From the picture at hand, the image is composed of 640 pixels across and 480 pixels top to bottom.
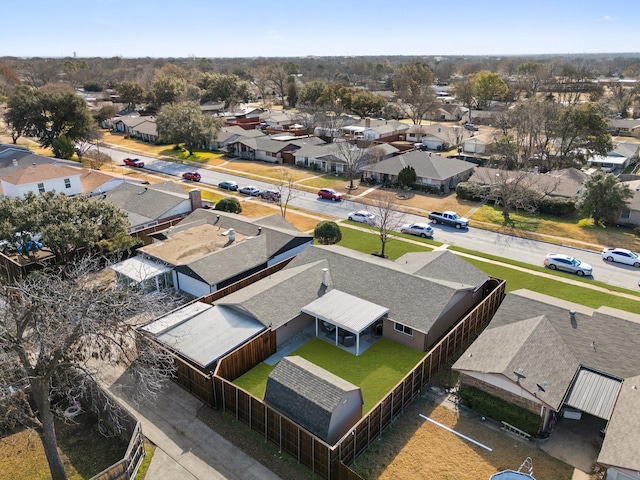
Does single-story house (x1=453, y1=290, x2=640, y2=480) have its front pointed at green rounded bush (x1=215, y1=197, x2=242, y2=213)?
no

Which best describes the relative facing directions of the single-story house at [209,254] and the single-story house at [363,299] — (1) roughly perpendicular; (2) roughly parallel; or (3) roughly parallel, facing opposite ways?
roughly parallel

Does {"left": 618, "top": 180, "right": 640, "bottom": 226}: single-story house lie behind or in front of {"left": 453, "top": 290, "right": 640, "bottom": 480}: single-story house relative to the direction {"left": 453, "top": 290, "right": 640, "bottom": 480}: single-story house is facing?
in front

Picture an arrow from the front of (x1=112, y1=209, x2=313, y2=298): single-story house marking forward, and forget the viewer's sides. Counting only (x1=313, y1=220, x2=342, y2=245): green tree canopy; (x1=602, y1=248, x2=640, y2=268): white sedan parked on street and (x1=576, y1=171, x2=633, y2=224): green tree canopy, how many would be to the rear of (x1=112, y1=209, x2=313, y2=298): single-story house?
0

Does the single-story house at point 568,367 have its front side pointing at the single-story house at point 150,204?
no

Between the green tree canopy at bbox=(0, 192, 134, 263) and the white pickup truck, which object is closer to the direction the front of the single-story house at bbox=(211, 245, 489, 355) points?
the white pickup truck

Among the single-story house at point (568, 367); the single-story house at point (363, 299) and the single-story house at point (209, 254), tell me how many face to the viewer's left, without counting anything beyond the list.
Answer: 0

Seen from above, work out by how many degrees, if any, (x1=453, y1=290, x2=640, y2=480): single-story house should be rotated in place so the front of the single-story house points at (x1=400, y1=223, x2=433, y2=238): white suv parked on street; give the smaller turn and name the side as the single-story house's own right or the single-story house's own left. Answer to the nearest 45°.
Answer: approximately 90° to the single-story house's own left

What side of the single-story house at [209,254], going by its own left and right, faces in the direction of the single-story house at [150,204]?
left

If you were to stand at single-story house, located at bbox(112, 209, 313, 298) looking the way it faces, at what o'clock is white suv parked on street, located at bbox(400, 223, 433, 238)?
The white suv parked on street is roughly at 1 o'clock from the single-story house.

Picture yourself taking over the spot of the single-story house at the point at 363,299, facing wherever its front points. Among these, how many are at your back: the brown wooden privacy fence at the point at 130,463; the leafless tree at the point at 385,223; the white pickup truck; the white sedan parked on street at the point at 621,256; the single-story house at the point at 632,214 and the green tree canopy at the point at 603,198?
1

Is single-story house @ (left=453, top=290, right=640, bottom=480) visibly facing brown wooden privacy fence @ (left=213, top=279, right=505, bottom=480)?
no

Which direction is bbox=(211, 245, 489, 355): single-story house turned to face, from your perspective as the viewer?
facing away from the viewer and to the right of the viewer

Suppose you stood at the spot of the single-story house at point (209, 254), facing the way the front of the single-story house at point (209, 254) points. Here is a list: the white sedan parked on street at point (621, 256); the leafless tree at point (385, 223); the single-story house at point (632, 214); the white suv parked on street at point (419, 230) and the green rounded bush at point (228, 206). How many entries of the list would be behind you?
0

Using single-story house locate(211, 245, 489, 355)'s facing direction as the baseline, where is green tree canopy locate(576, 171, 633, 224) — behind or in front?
in front

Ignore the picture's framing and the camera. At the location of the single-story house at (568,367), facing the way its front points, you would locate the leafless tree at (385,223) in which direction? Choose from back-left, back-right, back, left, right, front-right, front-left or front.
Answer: left

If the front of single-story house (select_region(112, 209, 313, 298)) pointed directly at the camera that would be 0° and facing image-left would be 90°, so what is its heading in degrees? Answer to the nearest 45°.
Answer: approximately 225°

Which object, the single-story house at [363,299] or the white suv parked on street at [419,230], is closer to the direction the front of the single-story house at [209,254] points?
the white suv parked on street

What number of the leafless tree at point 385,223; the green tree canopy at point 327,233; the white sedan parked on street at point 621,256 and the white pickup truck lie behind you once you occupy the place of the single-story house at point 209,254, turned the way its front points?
0
